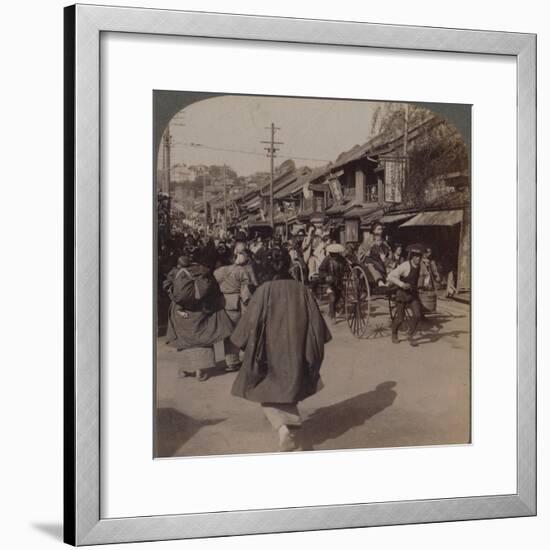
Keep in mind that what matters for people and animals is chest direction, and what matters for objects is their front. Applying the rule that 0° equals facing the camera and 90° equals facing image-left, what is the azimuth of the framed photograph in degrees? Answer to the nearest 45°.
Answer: approximately 315°
